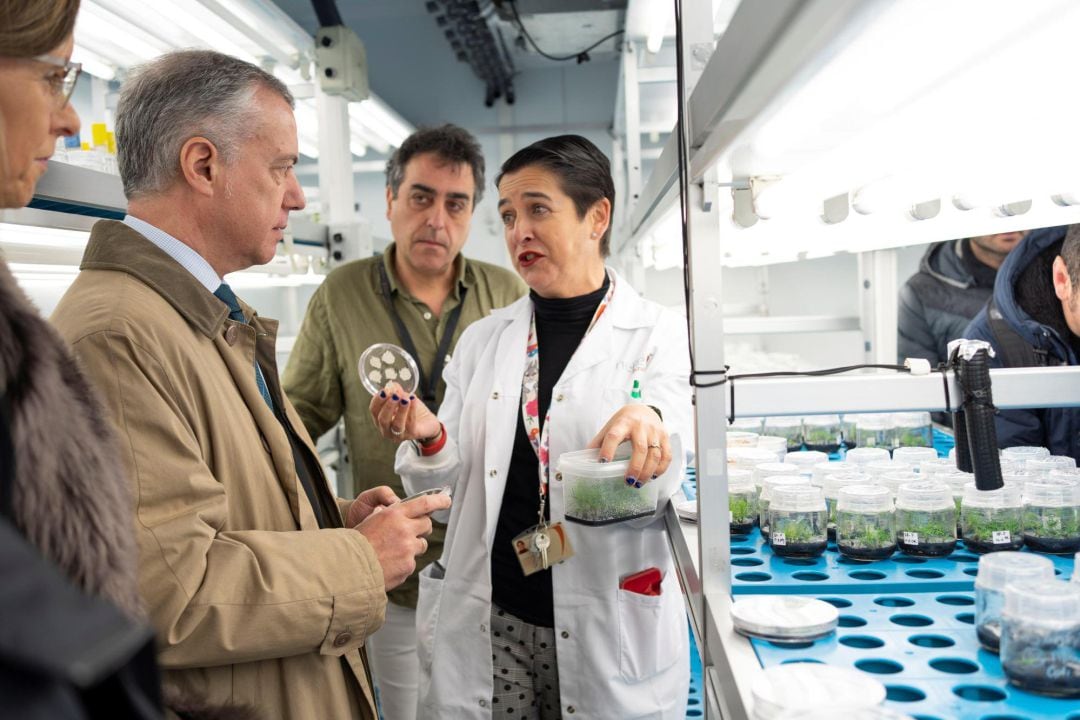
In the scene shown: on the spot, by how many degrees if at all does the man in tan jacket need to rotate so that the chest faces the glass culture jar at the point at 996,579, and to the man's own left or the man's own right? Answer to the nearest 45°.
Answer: approximately 45° to the man's own right

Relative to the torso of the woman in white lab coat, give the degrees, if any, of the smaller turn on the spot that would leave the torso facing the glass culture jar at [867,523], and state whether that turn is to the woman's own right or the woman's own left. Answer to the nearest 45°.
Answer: approximately 90° to the woman's own left

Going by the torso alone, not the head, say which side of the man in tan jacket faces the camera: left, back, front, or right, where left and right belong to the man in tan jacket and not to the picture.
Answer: right

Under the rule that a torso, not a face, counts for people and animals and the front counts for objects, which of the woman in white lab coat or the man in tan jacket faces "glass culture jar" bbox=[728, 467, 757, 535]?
the man in tan jacket

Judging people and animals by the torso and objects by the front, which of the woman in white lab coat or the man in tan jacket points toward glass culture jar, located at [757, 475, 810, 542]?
the man in tan jacket

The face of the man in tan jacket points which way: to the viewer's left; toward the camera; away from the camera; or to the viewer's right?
to the viewer's right

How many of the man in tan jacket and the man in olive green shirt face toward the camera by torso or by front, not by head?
1

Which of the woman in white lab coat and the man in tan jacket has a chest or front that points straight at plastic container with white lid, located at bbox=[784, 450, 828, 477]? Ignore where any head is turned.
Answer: the man in tan jacket

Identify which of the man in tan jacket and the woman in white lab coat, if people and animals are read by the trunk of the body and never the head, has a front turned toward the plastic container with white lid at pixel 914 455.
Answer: the man in tan jacket

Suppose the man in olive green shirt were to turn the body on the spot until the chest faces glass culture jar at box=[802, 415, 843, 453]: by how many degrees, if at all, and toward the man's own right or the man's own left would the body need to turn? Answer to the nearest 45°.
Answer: approximately 45° to the man's own left
